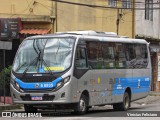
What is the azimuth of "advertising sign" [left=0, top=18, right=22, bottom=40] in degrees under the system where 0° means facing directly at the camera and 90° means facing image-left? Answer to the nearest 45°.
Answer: approximately 0°
